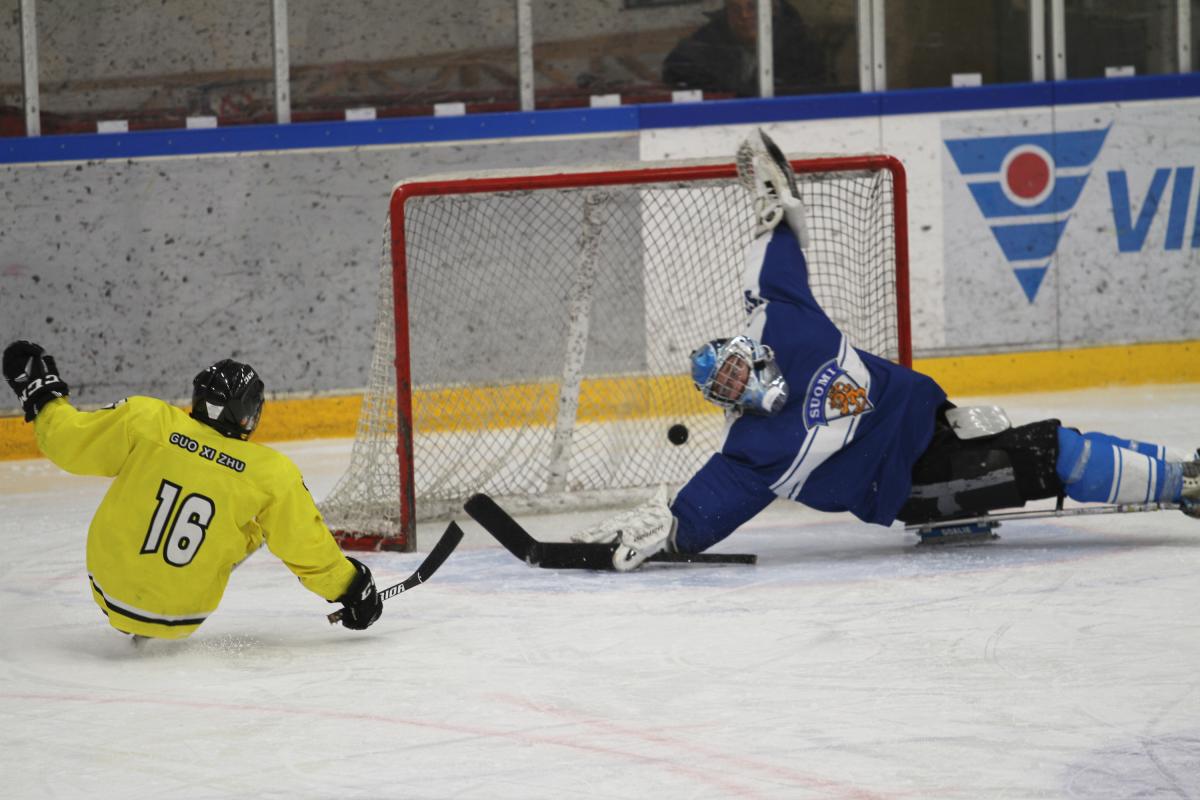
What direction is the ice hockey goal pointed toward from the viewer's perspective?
toward the camera

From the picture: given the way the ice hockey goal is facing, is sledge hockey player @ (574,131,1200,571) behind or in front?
in front

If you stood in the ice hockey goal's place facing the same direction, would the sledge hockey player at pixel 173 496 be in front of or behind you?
in front

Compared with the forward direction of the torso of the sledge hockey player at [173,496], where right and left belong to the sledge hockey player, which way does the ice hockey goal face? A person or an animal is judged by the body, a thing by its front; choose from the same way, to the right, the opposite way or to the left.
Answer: the opposite way

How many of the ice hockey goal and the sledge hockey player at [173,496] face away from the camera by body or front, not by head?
1

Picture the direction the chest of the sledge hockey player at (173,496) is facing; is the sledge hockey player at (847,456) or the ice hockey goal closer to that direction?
the ice hockey goal

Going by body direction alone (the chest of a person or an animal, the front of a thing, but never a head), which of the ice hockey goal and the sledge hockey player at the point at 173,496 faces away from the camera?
the sledge hockey player

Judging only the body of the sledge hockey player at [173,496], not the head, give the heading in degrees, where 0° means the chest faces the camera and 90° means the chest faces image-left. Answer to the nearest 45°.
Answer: approximately 180°

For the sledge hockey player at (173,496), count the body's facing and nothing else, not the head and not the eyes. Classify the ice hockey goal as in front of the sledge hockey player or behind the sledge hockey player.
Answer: in front

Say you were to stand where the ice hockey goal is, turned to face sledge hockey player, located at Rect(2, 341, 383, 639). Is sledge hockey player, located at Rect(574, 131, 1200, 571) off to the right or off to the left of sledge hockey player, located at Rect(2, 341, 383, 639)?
left
